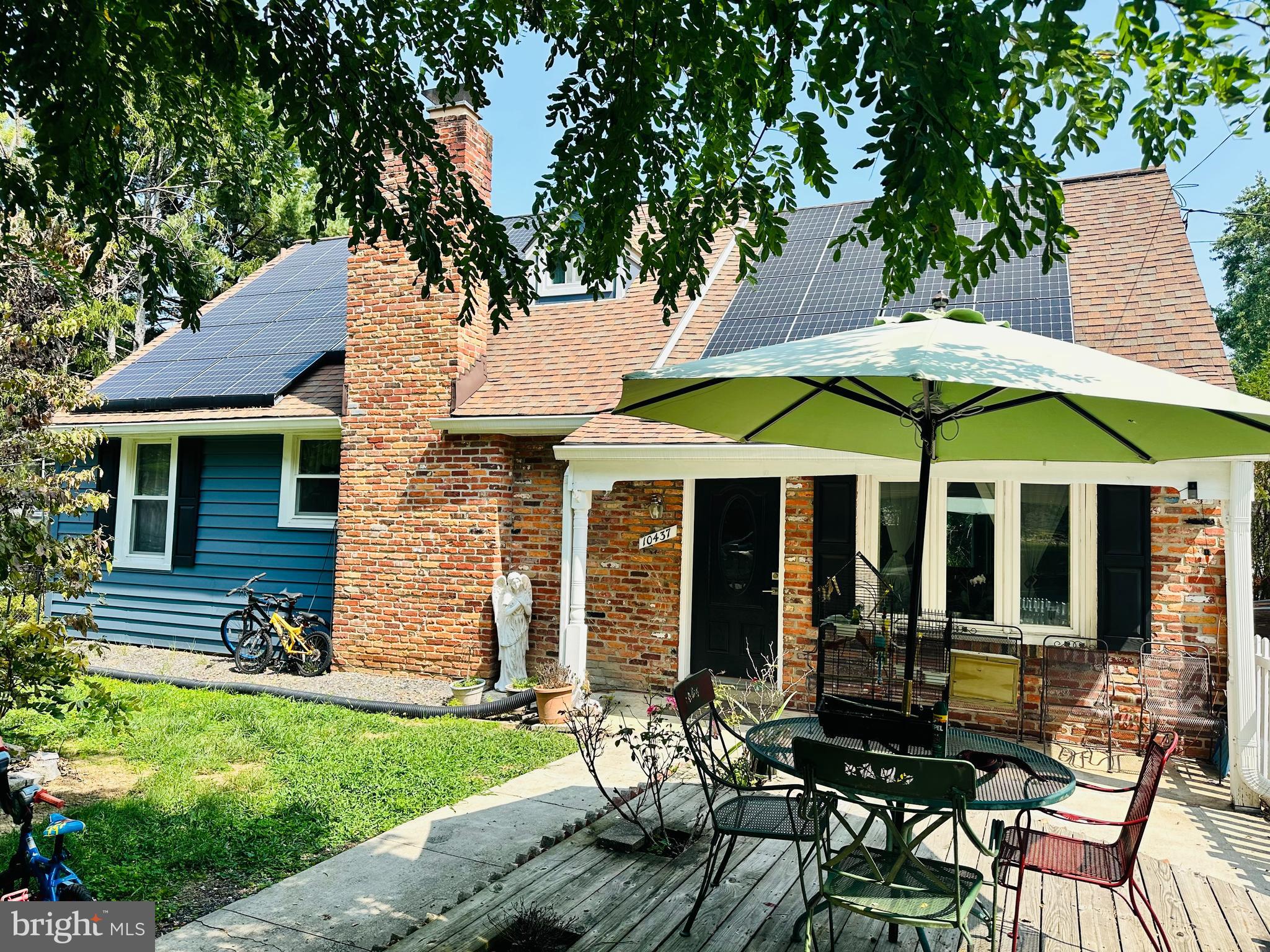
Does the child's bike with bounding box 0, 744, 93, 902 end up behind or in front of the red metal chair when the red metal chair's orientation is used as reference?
in front

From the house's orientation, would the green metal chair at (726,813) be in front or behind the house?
in front

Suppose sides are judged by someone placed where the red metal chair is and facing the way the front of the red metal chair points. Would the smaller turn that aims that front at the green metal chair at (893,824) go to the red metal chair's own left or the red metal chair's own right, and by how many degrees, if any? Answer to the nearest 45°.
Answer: approximately 45° to the red metal chair's own left

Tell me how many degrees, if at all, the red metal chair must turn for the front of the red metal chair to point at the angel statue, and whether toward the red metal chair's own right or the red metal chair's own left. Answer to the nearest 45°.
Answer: approximately 45° to the red metal chair's own right

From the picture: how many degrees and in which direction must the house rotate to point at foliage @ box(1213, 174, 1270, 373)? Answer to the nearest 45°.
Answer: approximately 135° to its left

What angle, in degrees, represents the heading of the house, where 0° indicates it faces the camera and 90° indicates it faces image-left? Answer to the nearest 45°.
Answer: approximately 0°

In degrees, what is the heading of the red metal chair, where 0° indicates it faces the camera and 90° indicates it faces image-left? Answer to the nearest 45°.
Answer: approximately 90°

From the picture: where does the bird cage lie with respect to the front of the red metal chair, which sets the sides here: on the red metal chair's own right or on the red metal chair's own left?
on the red metal chair's own right

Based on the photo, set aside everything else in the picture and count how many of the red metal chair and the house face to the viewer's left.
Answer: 1

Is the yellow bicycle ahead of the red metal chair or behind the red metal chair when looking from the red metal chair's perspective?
ahead
